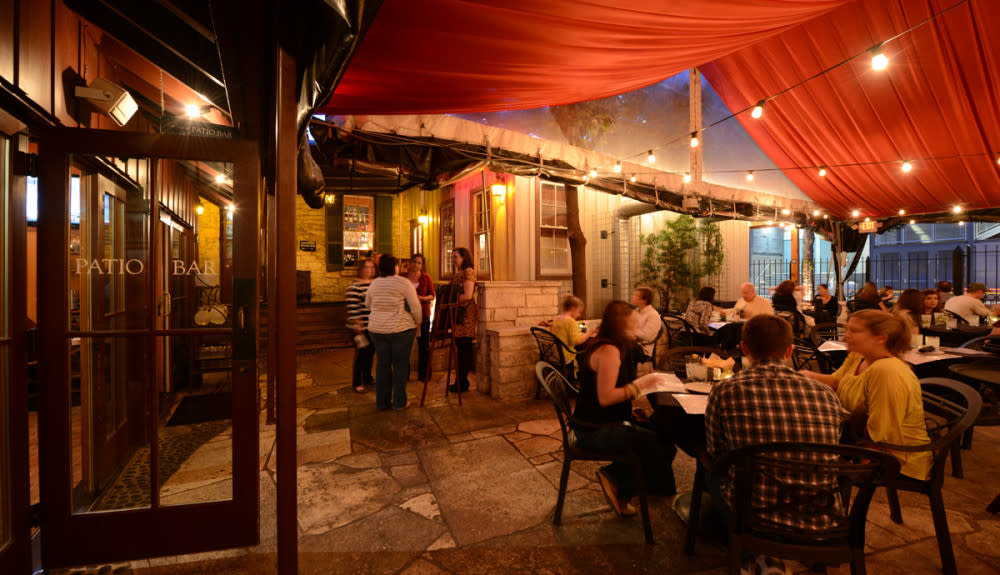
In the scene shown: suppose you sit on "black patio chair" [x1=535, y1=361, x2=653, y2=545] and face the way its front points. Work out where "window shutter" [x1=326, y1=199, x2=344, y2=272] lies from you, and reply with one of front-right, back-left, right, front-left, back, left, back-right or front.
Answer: back-left

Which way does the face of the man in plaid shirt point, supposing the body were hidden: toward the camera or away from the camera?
away from the camera

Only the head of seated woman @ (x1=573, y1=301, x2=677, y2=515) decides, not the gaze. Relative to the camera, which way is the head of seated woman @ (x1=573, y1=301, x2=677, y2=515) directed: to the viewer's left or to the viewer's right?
to the viewer's right

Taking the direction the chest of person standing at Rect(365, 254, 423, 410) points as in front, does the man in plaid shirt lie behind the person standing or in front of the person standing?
behind

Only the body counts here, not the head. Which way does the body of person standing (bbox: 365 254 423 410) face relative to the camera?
away from the camera

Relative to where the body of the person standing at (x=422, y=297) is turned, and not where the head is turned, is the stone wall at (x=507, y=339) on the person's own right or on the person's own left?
on the person's own left

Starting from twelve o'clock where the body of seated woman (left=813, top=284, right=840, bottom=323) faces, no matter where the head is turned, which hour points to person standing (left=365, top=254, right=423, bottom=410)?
The person standing is roughly at 1 o'clock from the seated woman.
